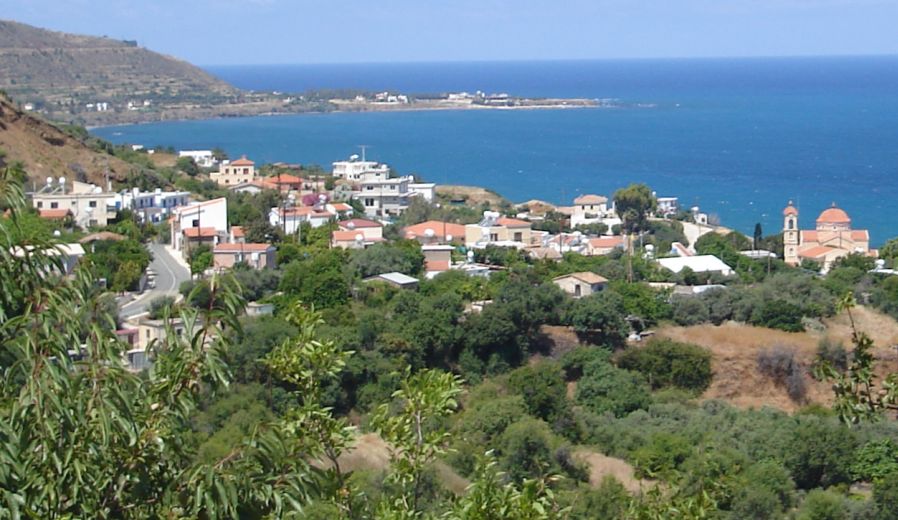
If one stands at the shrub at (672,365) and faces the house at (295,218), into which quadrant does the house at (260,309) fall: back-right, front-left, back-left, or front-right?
front-left

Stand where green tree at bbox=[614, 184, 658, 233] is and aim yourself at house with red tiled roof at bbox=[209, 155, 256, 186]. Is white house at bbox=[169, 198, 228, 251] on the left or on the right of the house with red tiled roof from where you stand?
left

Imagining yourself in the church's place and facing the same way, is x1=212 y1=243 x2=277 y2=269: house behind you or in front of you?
in front

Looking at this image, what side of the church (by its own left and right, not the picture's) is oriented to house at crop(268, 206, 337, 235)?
front

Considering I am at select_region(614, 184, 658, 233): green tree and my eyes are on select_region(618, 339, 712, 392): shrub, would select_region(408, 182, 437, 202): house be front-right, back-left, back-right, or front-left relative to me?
back-right

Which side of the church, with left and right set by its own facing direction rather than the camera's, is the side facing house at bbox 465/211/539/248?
front

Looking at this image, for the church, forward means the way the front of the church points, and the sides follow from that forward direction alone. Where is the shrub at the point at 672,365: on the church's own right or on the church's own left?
on the church's own left

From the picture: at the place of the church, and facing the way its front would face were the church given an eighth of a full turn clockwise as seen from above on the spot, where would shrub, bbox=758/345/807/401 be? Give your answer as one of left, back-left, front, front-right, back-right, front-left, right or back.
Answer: back-left

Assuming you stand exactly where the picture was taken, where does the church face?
facing to the left of the viewer

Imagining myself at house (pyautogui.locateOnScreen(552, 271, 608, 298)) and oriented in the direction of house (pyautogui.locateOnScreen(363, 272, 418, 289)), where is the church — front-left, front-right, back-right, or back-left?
back-right

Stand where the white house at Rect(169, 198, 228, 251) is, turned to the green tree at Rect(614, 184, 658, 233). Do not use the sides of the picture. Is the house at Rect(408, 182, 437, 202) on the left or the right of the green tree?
left

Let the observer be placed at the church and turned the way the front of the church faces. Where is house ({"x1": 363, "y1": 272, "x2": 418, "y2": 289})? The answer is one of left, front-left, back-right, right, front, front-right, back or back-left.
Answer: front-left

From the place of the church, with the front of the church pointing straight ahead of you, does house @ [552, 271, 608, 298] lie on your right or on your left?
on your left

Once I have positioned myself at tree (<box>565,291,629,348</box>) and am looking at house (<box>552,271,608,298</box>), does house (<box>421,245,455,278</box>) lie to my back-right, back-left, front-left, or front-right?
front-left
